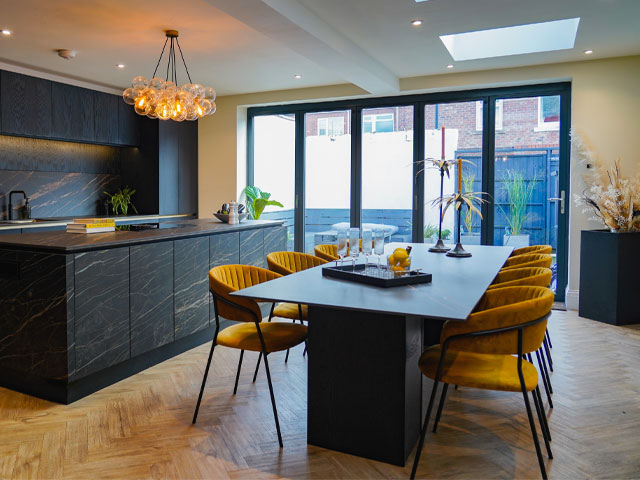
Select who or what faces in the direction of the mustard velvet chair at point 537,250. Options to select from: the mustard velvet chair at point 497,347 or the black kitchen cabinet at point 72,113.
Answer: the black kitchen cabinet

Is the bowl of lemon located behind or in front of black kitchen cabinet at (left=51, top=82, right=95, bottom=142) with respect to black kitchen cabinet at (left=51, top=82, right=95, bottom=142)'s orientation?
in front

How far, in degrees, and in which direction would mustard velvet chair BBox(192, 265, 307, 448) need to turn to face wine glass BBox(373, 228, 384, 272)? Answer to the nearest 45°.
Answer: approximately 45° to its left

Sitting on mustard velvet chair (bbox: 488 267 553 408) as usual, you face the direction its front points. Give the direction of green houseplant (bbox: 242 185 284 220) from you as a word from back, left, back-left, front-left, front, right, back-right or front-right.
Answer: front-right

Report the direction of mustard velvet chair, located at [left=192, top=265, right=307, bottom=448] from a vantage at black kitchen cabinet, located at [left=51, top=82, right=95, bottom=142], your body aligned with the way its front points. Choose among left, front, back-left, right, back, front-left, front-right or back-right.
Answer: front-right

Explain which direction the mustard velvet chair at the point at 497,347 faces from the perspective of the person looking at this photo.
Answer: facing to the left of the viewer

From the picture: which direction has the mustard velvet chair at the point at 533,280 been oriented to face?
to the viewer's left

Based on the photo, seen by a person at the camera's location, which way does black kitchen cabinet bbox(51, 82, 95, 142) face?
facing the viewer and to the right of the viewer

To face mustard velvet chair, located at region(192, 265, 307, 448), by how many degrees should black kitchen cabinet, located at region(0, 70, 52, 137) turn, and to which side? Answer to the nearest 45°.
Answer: approximately 45° to its right

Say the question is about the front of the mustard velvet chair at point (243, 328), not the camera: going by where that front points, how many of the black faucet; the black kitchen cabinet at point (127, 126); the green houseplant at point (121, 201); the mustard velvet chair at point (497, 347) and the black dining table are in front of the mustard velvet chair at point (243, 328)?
2

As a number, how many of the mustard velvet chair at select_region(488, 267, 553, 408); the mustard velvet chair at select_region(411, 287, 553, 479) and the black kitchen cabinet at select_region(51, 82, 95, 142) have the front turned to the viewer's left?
2

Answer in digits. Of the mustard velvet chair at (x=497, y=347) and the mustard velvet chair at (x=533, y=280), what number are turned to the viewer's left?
2
